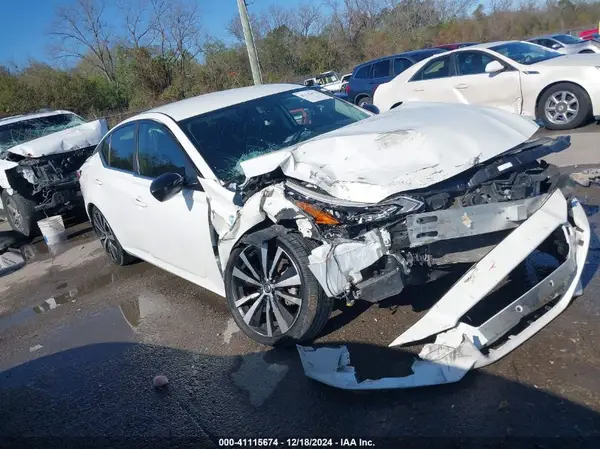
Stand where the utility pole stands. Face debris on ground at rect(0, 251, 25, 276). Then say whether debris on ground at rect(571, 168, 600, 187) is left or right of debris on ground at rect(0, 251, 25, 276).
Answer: left

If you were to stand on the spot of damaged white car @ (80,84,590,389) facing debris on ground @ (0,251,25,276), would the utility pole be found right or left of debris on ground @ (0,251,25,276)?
right

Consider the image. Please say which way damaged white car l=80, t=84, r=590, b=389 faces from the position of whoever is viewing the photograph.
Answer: facing the viewer and to the right of the viewer

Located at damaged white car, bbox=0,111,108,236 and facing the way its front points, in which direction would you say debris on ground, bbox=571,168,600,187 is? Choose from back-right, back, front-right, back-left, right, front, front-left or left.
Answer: front

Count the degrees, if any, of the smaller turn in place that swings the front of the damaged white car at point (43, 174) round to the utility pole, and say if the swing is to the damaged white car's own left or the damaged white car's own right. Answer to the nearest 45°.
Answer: approximately 90° to the damaged white car's own left

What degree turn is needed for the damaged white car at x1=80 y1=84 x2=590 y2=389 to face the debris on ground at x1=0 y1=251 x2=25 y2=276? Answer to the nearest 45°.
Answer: approximately 180°

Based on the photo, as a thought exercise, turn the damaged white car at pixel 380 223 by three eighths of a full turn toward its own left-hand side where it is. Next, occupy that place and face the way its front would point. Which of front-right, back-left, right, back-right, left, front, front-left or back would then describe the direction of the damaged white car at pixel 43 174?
front-left

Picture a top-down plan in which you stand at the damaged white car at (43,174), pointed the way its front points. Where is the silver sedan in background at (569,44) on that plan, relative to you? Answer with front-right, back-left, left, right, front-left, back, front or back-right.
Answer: front-left

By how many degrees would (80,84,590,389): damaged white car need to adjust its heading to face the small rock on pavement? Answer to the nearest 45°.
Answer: approximately 135° to its right

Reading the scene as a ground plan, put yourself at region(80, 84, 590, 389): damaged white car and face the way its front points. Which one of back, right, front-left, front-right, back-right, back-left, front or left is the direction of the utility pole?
back-left

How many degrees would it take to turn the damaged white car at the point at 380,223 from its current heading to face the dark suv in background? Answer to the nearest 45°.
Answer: approximately 135° to its left
